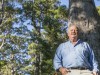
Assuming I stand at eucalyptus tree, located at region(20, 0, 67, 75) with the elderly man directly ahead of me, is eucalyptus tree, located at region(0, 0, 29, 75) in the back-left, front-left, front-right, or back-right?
back-right

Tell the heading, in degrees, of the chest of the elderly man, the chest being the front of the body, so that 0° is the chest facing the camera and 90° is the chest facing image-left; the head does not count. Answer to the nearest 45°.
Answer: approximately 0°

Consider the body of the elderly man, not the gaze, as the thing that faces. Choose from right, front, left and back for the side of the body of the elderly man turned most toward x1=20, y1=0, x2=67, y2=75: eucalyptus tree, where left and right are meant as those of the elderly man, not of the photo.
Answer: back

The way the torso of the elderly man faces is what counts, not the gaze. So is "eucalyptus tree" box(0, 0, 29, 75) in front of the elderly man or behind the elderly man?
behind
